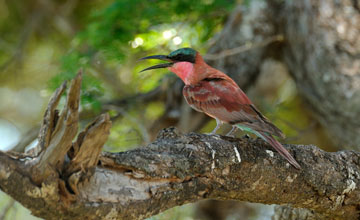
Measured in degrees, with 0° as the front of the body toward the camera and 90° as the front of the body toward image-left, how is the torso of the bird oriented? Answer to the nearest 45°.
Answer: approximately 90°
